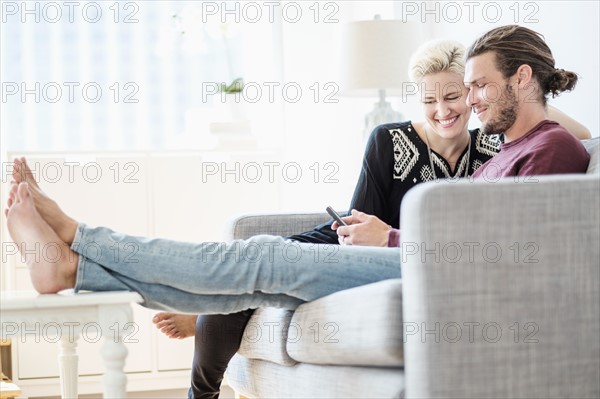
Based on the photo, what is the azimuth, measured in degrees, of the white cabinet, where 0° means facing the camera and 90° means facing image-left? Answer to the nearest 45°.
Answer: approximately 0°

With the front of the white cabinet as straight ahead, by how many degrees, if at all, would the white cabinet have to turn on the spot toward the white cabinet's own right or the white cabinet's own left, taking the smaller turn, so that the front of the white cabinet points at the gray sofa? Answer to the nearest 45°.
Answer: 0° — it already faces it

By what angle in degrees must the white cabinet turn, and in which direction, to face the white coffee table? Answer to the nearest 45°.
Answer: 0° — it already faces it
